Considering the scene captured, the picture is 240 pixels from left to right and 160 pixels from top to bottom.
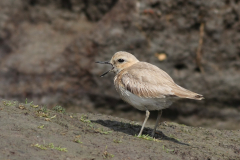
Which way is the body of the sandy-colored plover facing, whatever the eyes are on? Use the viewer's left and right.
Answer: facing to the left of the viewer
